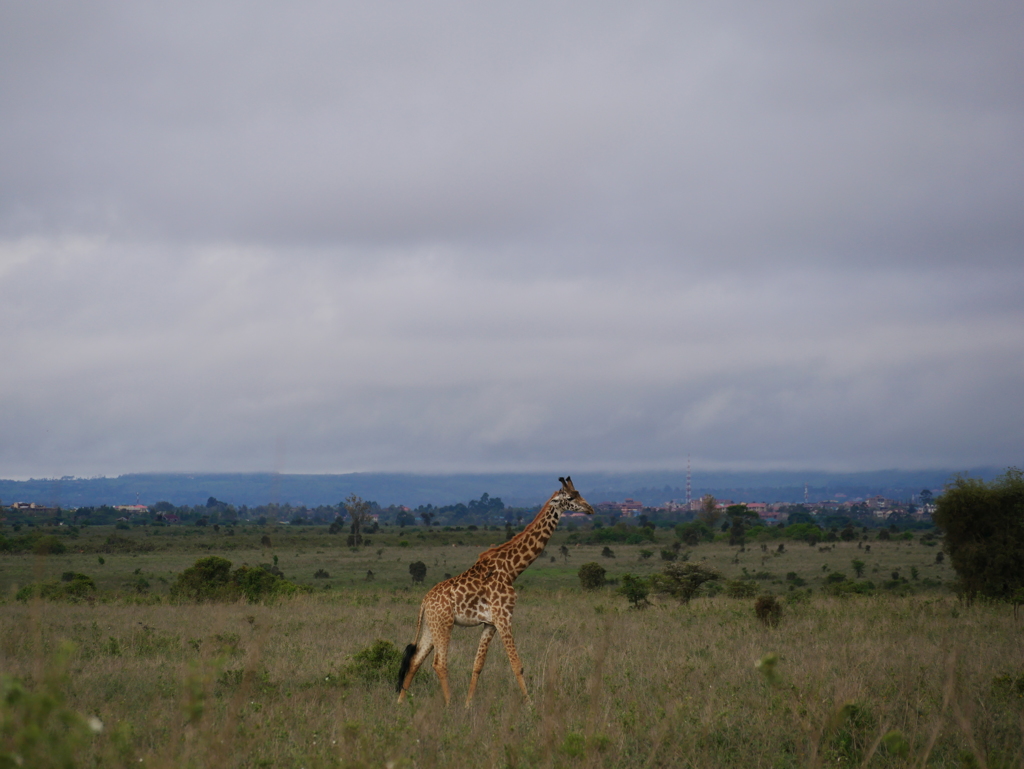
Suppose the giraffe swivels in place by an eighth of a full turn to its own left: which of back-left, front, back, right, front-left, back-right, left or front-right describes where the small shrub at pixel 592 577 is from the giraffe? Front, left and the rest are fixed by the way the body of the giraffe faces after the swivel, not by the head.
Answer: front-left

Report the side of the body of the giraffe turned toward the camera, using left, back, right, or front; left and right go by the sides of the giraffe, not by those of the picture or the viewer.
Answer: right

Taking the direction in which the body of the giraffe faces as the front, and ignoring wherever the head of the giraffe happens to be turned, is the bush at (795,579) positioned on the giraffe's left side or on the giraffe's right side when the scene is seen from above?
on the giraffe's left side

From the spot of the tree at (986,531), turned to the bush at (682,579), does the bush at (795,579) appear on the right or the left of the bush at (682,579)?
right

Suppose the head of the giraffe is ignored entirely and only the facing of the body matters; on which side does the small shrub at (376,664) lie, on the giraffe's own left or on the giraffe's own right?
on the giraffe's own left

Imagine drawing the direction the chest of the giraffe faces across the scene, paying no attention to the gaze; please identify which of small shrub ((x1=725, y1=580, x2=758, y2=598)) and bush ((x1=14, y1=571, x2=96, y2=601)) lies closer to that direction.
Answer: the small shrub

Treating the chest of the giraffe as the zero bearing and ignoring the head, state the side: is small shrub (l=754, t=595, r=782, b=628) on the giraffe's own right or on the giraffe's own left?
on the giraffe's own left

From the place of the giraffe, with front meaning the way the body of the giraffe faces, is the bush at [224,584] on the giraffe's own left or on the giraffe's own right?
on the giraffe's own left

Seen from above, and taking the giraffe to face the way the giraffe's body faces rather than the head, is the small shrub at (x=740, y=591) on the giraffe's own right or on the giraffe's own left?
on the giraffe's own left

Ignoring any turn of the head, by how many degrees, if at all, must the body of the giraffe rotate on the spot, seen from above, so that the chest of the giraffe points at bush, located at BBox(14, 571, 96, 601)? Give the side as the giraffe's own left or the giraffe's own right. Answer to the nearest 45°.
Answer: approximately 135° to the giraffe's own left
